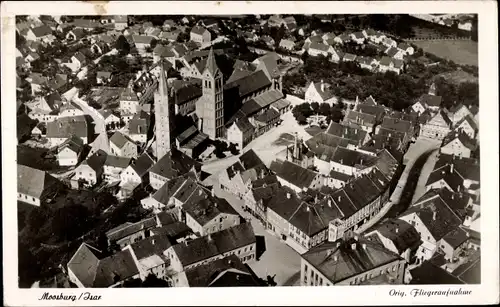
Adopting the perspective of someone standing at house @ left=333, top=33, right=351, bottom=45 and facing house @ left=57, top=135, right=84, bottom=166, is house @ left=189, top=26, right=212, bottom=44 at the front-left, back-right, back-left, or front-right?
front-right

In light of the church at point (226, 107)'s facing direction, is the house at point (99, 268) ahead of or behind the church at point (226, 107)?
ahead

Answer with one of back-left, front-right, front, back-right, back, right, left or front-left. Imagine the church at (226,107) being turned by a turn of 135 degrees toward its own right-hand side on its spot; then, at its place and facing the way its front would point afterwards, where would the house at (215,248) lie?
back

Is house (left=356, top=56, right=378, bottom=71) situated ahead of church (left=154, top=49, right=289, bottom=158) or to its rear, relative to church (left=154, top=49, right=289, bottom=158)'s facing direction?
to the rear

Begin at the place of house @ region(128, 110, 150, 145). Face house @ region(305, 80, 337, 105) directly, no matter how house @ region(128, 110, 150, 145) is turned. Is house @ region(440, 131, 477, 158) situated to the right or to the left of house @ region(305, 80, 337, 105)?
right

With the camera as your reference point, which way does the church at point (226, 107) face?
facing the viewer and to the left of the viewer

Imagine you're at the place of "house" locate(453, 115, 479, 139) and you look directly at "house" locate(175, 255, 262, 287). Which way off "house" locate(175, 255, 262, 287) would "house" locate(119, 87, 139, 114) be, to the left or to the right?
right

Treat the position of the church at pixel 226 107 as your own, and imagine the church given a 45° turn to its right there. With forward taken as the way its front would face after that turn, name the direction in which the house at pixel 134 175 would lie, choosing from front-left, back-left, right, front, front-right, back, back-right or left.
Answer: front-left

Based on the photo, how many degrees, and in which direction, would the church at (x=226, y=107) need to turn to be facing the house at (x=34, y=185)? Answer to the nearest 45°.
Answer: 0° — it already faces it

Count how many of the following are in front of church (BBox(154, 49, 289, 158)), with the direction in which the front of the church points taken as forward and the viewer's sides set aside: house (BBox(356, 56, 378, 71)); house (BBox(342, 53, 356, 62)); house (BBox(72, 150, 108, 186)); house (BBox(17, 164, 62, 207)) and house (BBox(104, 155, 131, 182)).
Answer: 3

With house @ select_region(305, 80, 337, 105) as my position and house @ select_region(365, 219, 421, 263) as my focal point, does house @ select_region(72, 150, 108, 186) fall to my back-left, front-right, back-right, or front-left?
front-right

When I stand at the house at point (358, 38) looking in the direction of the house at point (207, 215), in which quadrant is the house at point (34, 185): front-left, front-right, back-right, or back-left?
front-right

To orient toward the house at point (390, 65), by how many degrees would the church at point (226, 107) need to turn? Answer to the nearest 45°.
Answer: approximately 135° to its left
